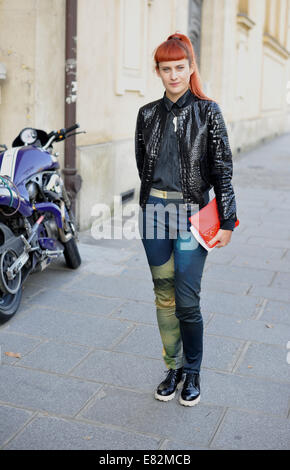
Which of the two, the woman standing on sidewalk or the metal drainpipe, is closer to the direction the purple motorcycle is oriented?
the metal drainpipe

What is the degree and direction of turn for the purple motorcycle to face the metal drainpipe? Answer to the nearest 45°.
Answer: approximately 45° to its left

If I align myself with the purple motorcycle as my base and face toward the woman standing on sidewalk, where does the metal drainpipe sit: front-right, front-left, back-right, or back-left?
back-left

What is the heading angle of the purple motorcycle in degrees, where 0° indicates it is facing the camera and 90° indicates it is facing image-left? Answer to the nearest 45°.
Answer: approximately 225°

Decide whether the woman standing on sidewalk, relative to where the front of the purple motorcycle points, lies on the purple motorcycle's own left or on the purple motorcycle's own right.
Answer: on the purple motorcycle's own right
